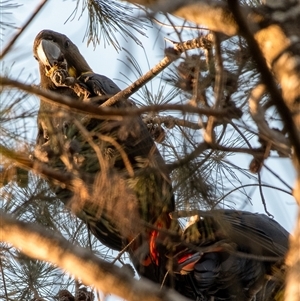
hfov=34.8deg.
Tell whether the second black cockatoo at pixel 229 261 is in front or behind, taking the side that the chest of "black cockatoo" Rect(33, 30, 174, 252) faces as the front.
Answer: behind

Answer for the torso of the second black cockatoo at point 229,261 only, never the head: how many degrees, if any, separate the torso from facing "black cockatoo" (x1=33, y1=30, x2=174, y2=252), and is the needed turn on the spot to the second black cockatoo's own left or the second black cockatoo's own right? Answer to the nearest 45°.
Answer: approximately 135° to the second black cockatoo's own right

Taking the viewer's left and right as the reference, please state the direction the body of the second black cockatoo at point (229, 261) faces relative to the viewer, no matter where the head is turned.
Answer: facing to the right of the viewer

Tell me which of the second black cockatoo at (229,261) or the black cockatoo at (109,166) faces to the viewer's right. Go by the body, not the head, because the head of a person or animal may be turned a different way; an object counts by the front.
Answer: the second black cockatoo

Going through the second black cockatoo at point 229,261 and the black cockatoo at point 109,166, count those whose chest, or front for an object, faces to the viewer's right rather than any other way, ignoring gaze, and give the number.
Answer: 1
